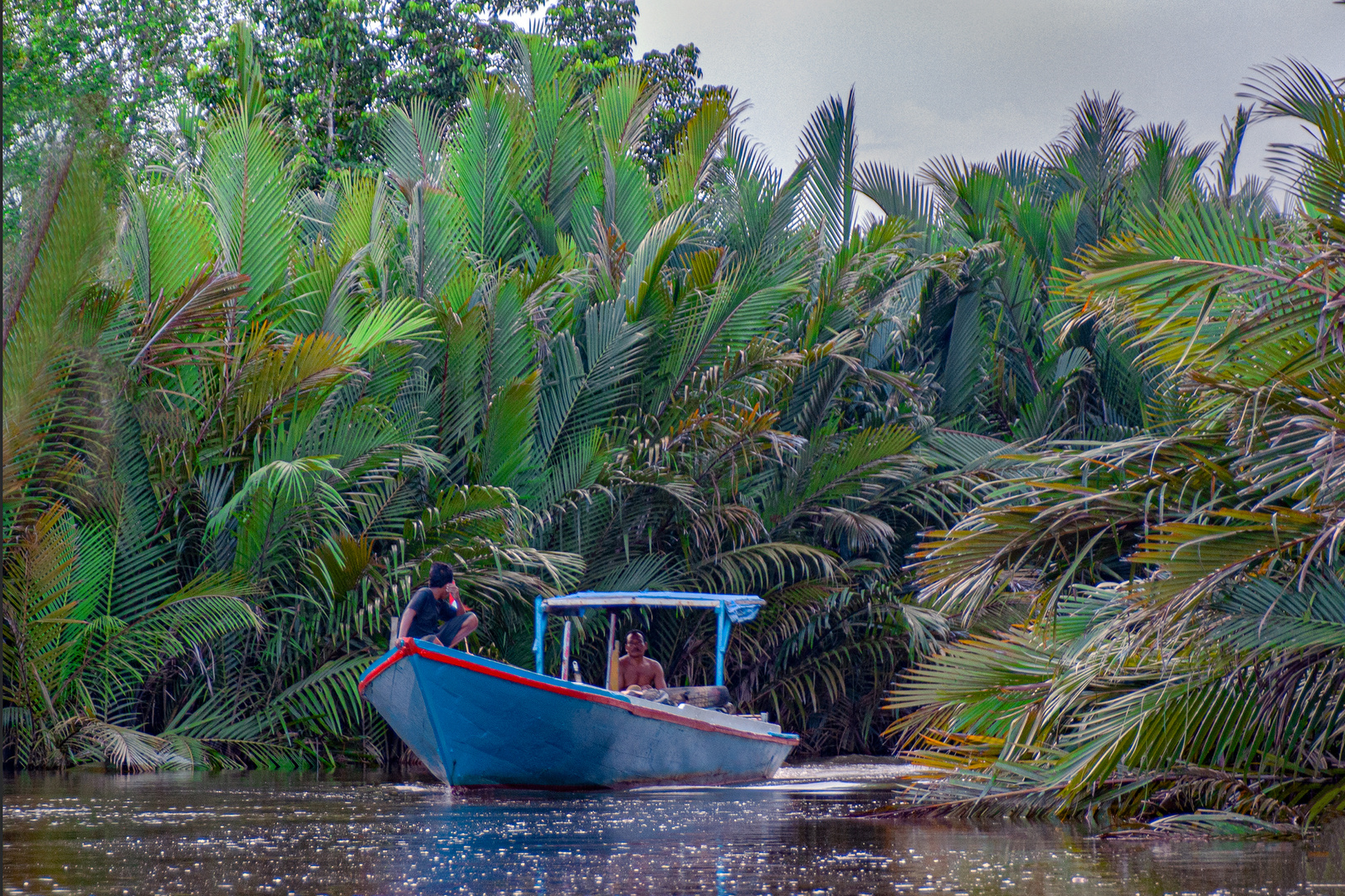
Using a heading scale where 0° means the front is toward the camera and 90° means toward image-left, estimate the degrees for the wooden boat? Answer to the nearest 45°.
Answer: approximately 45°
